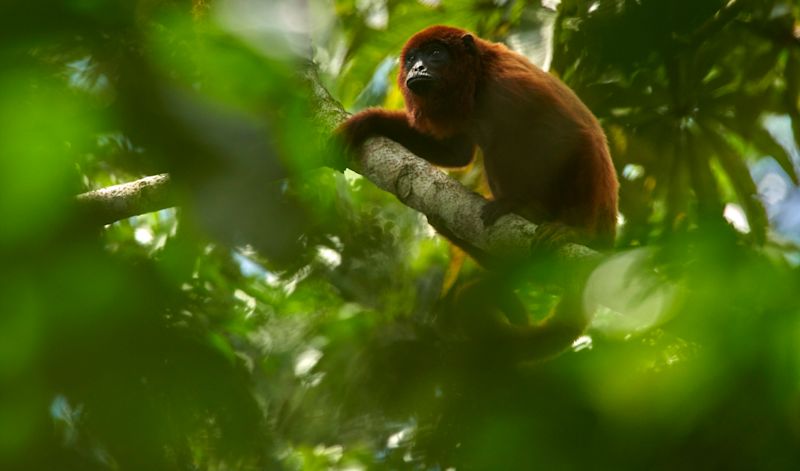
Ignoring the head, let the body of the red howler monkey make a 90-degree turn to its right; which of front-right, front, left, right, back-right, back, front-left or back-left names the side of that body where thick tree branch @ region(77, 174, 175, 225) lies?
back-left

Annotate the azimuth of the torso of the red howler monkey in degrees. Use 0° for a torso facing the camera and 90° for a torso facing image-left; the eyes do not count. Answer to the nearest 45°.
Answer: approximately 90°
